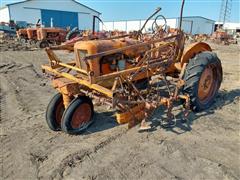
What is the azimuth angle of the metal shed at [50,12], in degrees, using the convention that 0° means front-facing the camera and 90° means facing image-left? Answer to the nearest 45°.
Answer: approximately 0°

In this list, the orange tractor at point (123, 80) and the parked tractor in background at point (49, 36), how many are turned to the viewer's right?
0

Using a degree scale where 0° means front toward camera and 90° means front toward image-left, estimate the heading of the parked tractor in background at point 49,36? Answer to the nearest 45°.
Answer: approximately 45°

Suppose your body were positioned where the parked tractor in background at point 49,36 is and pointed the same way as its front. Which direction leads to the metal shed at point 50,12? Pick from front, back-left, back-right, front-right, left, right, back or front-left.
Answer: back-right

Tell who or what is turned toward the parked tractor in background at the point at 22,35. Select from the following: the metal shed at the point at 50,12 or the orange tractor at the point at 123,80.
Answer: the metal shed

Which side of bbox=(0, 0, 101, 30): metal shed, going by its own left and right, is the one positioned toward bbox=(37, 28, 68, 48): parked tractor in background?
front

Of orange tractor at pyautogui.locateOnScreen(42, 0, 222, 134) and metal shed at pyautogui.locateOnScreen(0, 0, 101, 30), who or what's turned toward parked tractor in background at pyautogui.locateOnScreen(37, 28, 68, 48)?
the metal shed

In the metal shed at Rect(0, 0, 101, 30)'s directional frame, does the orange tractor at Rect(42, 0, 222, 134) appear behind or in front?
in front

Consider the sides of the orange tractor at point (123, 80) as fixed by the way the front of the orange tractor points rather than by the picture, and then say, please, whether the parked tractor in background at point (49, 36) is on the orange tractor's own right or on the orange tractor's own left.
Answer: on the orange tractor's own right
